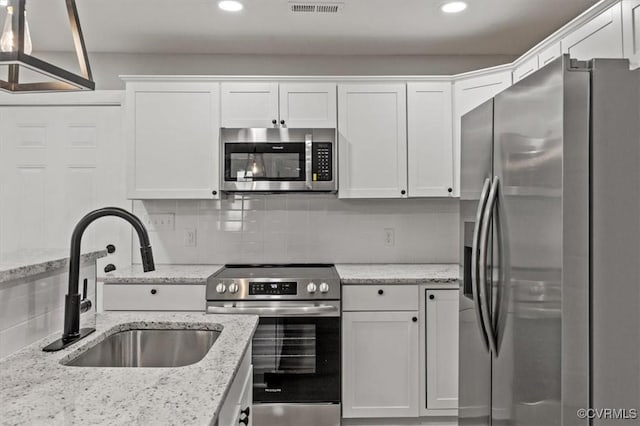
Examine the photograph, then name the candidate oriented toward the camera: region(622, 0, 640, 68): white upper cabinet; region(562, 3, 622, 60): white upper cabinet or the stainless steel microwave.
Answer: the stainless steel microwave

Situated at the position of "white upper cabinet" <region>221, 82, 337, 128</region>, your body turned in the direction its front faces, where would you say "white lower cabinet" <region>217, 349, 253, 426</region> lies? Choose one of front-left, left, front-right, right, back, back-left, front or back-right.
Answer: front

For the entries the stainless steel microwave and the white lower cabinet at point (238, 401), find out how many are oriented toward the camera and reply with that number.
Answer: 1

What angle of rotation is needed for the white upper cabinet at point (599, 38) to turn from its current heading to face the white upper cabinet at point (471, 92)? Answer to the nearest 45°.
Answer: approximately 45° to its right

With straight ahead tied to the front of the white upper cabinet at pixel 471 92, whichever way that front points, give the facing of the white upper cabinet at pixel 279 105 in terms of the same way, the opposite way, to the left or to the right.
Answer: to the left

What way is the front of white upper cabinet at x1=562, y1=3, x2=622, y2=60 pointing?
to the viewer's left

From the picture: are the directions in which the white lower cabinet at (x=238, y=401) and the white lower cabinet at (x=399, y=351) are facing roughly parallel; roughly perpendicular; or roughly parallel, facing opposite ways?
roughly perpendicular

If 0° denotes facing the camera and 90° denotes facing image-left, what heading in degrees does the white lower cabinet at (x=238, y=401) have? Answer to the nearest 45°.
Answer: approximately 270°

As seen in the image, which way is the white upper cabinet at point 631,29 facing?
to the viewer's left

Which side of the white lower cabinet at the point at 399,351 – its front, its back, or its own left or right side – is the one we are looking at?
front

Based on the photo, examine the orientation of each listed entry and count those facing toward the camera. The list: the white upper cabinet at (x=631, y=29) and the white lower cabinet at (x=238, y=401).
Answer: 0

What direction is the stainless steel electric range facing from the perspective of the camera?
toward the camera

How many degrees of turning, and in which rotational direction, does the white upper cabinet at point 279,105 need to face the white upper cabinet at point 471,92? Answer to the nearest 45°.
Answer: approximately 90° to its left
